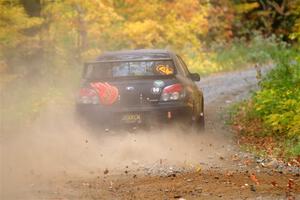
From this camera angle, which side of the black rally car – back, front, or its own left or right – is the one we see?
back

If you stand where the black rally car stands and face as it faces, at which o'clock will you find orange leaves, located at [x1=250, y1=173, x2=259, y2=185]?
The orange leaves is roughly at 5 o'clock from the black rally car.
